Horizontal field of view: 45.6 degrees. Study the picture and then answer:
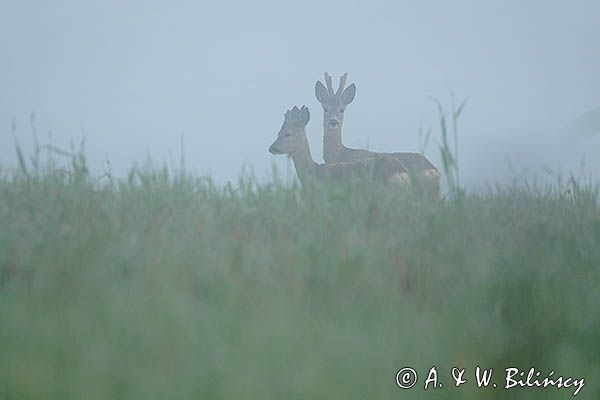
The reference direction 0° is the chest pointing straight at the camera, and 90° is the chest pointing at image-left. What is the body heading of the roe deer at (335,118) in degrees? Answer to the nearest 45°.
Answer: approximately 90°
